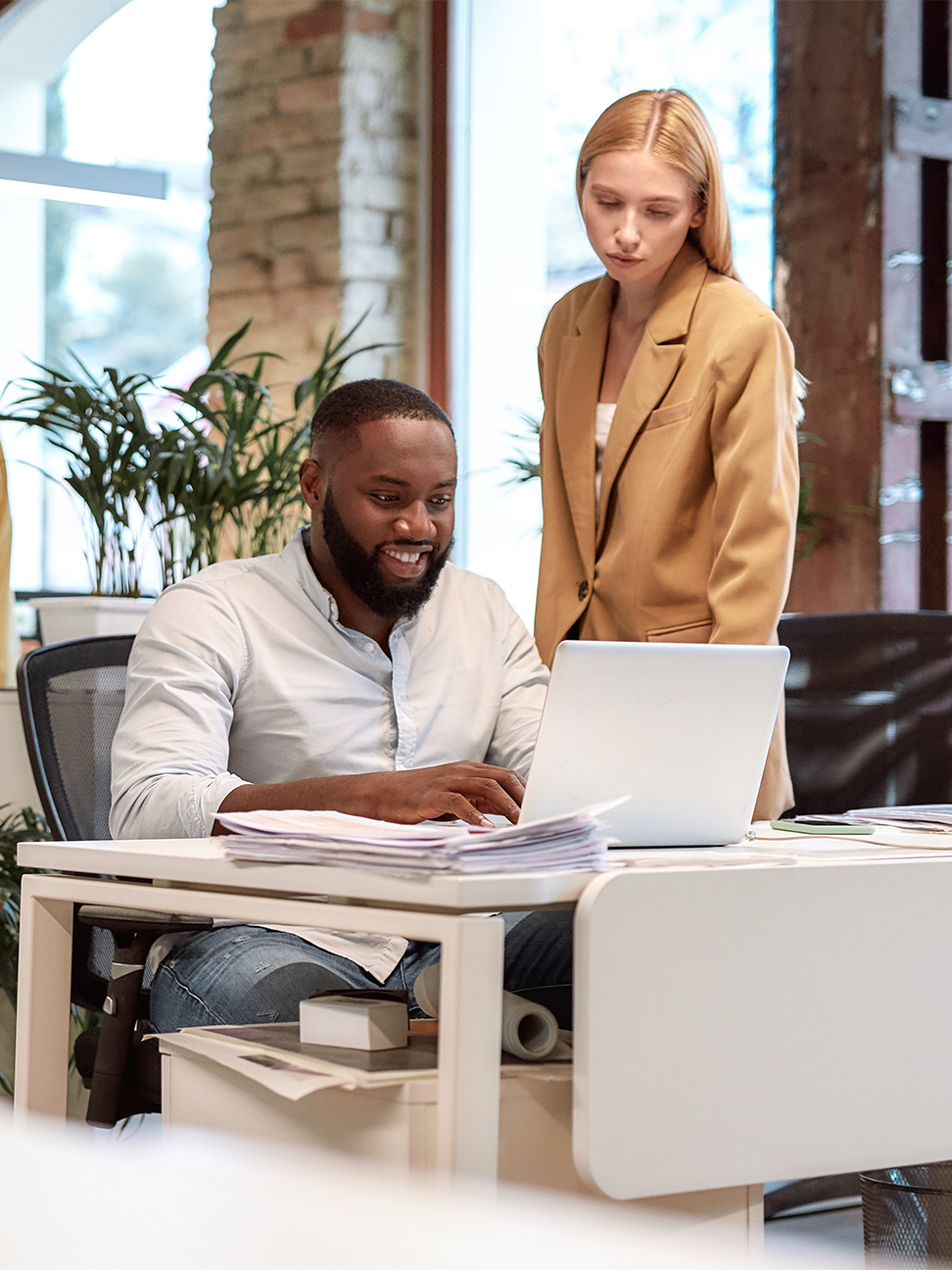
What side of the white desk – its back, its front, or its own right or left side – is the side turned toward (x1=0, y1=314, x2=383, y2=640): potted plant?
front

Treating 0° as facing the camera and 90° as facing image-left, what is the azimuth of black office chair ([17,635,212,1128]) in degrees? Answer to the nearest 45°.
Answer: approximately 315°

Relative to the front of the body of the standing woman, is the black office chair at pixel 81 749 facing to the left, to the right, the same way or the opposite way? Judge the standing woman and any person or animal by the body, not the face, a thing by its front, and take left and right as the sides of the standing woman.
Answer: to the left

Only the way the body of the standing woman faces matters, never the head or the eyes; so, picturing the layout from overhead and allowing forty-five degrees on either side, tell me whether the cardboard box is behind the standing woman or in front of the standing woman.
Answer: in front

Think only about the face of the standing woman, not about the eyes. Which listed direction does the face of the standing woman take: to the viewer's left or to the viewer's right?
to the viewer's left

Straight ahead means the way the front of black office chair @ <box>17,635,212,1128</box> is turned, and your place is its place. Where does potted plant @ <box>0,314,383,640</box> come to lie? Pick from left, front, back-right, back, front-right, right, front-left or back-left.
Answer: back-left

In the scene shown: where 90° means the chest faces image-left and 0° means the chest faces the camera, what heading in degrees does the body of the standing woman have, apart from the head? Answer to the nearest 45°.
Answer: approximately 45°

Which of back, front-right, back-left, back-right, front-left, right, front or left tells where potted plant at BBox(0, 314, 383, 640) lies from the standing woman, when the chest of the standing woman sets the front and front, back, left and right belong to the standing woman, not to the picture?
right

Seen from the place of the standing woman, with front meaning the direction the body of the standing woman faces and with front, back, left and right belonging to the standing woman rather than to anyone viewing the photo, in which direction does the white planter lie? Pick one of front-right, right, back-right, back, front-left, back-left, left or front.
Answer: right

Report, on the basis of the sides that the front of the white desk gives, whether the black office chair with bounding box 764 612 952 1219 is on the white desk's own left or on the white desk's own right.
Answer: on the white desk's own right

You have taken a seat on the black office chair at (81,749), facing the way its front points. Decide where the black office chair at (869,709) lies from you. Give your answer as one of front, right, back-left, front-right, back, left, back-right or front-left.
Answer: front-left

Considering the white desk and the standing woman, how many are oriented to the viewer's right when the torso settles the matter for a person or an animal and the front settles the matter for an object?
0

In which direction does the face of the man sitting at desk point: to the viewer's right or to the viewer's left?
to the viewer's right

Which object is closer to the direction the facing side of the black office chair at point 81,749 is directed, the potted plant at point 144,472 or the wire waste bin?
the wire waste bin
